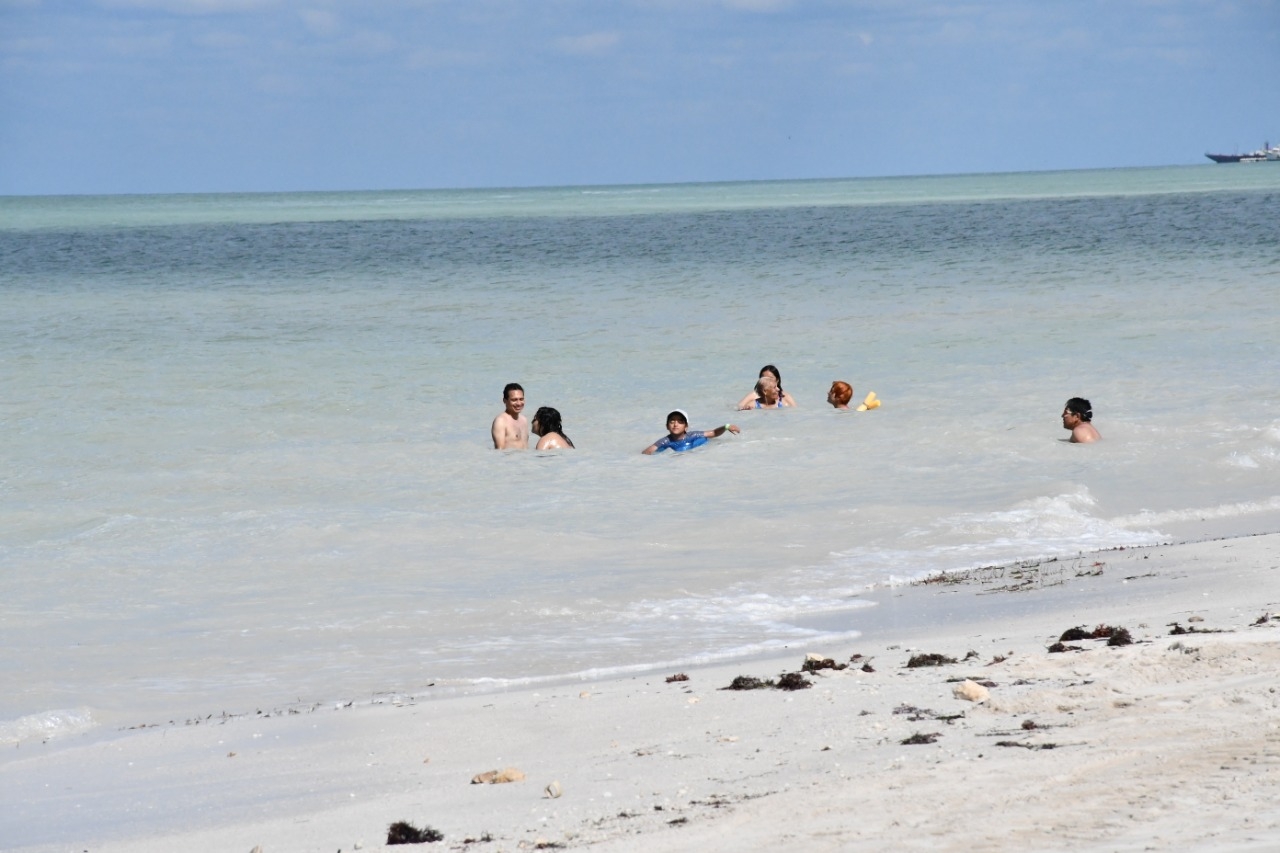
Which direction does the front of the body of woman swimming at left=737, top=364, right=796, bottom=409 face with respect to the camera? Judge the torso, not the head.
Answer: toward the camera

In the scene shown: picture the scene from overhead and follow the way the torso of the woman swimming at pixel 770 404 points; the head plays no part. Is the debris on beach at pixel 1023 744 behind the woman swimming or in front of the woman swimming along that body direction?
in front

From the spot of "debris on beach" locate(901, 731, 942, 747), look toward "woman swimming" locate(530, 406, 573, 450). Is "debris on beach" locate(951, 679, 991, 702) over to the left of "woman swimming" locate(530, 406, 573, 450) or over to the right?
right

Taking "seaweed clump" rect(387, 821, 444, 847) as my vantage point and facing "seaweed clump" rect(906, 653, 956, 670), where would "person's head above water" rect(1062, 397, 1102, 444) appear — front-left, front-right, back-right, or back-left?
front-left

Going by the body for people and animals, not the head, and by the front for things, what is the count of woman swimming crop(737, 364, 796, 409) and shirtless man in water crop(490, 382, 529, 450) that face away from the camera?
0

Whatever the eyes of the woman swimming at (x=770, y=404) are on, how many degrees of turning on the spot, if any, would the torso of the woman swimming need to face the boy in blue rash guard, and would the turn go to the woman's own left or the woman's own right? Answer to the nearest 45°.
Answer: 0° — they already face them

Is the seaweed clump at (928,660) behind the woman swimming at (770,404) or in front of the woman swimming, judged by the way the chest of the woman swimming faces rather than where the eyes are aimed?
in front

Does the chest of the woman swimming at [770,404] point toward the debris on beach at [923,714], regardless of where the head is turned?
yes

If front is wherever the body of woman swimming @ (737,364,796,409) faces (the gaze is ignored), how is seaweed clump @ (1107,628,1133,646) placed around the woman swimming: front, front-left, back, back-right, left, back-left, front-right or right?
front

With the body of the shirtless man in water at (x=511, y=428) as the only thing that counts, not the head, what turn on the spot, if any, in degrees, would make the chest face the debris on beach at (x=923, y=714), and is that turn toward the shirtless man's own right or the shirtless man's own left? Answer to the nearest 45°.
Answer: approximately 45° to the shirtless man's own right

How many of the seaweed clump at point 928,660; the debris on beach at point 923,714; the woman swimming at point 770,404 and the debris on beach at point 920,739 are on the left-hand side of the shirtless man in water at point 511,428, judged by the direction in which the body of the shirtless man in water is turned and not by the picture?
1

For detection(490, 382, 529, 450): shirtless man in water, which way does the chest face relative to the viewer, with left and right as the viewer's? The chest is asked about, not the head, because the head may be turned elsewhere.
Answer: facing the viewer and to the right of the viewer

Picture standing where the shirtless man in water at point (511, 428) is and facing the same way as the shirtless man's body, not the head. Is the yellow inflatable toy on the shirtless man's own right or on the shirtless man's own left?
on the shirtless man's own left

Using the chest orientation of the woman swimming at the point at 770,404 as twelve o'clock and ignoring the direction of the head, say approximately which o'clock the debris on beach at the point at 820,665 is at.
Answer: The debris on beach is roughly at 12 o'clock from the woman swimming.

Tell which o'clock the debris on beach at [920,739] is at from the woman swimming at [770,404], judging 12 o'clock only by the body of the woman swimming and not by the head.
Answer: The debris on beach is roughly at 12 o'clock from the woman swimming.

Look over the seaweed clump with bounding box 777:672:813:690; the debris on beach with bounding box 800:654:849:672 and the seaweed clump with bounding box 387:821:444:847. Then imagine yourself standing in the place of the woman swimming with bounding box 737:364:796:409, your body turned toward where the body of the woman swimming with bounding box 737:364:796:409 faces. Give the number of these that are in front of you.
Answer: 3

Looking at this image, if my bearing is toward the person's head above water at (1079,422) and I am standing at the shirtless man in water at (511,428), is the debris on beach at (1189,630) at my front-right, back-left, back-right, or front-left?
front-right

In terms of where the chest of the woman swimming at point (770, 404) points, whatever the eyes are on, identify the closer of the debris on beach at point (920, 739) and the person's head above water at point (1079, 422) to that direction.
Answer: the debris on beach
